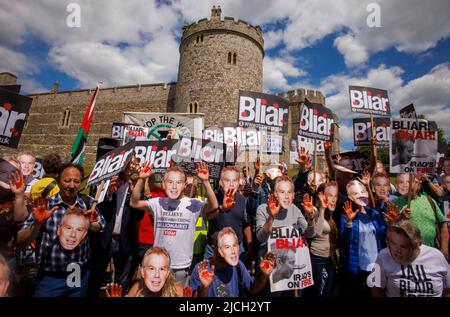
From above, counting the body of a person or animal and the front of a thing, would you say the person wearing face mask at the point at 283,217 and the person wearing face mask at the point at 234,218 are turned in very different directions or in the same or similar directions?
same or similar directions

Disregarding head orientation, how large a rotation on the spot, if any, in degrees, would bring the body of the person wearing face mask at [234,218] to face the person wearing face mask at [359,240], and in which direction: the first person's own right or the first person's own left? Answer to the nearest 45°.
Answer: approximately 90° to the first person's own left

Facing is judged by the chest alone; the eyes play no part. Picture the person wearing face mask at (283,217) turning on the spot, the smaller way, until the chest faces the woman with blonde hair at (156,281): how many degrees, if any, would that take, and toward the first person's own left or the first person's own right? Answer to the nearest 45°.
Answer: approximately 45° to the first person's own right

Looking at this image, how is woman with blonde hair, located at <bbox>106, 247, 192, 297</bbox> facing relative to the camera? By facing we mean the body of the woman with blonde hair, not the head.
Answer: toward the camera

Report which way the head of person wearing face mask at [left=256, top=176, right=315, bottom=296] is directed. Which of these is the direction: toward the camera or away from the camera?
toward the camera

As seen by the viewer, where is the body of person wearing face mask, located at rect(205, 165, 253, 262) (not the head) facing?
toward the camera

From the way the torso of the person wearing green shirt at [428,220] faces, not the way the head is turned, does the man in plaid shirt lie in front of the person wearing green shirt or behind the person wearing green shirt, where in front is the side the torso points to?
in front

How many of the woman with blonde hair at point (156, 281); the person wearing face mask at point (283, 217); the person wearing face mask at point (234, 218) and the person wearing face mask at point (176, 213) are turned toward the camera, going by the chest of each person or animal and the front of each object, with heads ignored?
4

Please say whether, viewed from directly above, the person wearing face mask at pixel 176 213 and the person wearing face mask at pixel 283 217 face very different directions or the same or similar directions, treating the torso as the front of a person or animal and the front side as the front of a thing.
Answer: same or similar directions

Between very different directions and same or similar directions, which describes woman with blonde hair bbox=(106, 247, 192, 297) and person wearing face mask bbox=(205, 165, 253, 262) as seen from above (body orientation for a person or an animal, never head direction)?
same or similar directions

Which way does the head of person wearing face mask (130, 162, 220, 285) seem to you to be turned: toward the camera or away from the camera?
toward the camera

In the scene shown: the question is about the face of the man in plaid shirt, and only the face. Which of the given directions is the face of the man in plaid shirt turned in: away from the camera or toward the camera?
toward the camera

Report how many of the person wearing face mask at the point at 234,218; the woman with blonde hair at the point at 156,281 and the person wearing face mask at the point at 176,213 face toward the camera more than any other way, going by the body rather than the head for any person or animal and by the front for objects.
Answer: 3

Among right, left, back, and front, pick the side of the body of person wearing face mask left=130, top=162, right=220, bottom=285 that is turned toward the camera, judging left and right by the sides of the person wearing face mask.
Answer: front

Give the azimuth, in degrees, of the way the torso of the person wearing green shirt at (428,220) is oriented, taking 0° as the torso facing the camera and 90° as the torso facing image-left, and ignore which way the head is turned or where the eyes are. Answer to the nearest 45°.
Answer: approximately 45°
